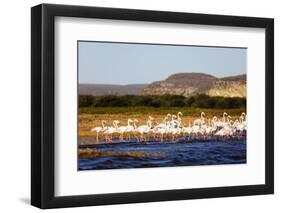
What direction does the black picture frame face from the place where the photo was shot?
facing the viewer and to the right of the viewer
